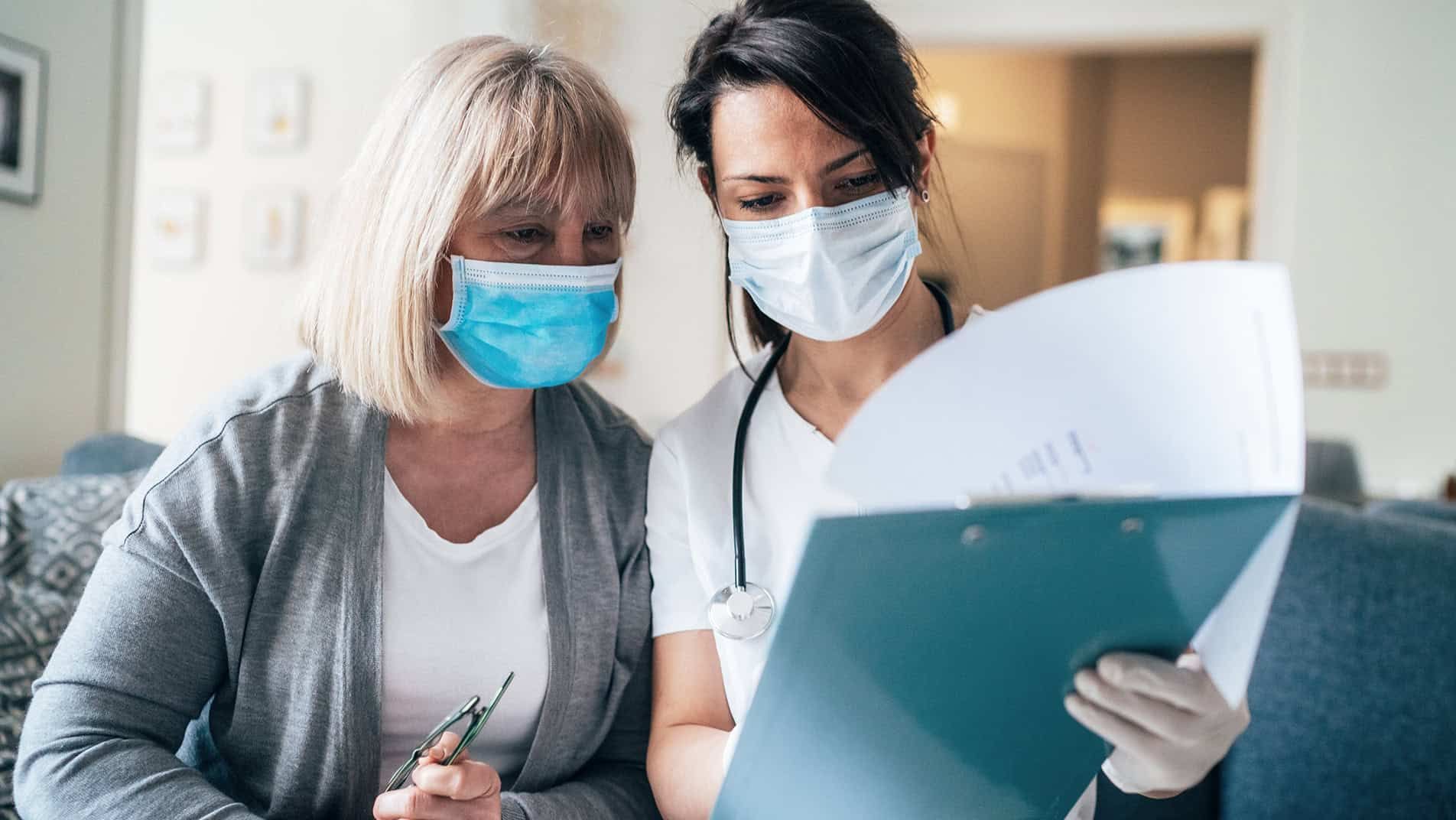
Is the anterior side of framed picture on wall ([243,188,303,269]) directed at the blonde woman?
yes

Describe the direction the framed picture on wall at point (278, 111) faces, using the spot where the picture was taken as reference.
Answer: facing the viewer

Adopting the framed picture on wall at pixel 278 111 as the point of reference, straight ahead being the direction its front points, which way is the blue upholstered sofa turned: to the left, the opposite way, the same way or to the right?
the same way

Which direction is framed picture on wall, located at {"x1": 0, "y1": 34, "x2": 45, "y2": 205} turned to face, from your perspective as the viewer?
facing the viewer and to the right of the viewer

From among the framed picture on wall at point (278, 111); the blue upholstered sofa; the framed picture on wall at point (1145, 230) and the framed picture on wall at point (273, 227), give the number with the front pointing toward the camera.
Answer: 4

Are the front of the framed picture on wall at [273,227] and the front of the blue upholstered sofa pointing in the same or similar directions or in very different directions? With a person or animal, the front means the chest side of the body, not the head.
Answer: same or similar directions

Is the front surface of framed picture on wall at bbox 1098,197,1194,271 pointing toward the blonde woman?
yes

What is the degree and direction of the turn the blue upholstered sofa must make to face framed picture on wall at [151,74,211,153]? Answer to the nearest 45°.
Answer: approximately 135° to its right

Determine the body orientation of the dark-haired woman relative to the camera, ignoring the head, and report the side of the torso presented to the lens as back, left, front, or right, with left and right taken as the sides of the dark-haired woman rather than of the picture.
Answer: front

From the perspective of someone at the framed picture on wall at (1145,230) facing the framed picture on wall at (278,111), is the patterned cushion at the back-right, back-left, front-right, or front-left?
front-left

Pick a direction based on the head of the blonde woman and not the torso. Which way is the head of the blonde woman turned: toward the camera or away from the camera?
toward the camera

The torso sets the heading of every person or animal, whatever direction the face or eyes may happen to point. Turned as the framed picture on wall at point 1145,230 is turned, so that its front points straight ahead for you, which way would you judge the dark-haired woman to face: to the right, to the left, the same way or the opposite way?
the same way

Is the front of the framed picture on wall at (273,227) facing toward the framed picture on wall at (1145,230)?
no

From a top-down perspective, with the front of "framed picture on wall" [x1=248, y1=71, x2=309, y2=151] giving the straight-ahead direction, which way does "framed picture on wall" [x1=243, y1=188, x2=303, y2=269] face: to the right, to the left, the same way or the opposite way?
the same way

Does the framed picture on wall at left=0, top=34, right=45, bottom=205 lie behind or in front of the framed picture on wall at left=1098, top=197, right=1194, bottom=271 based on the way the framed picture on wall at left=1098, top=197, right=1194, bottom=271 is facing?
in front

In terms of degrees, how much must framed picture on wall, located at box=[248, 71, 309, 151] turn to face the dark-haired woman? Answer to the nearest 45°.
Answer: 0° — it already faces them

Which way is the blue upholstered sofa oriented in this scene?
toward the camera
